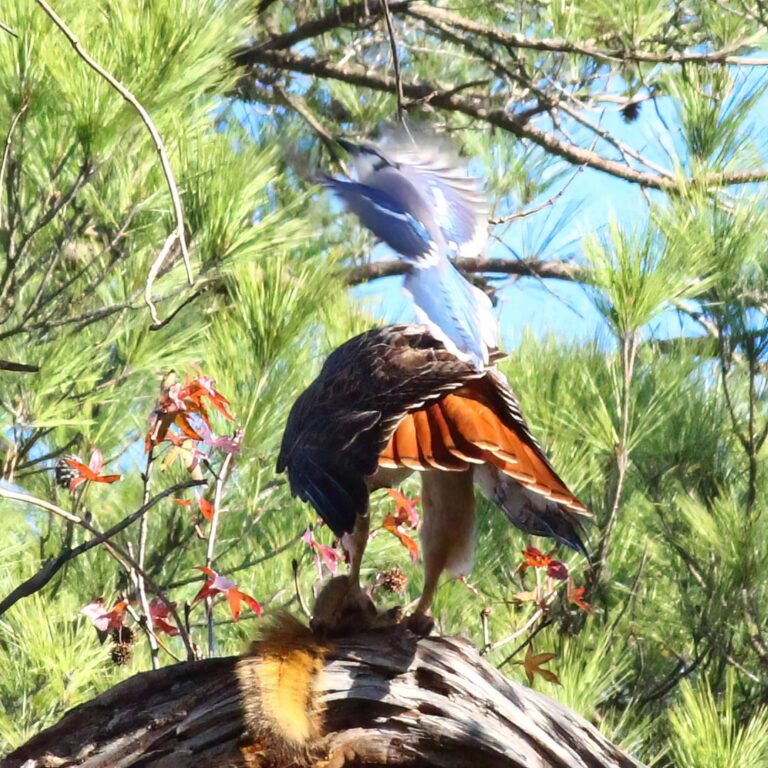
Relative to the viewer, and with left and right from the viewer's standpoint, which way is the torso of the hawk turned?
facing away from the viewer and to the left of the viewer

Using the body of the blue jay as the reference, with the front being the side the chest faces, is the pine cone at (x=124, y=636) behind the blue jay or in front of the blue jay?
in front

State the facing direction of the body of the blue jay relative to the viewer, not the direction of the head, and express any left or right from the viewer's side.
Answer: facing away from the viewer and to the left of the viewer

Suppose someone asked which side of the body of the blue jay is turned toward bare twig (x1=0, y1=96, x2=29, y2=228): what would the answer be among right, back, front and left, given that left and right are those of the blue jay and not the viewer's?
front

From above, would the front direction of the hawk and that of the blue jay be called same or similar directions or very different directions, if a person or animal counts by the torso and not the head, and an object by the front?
same or similar directions

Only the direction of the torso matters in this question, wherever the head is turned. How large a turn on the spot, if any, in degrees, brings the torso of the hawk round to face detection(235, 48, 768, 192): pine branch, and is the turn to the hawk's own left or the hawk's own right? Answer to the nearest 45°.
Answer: approximately 45° to the hawk's own right

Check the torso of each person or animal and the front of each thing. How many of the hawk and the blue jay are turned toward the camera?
0
